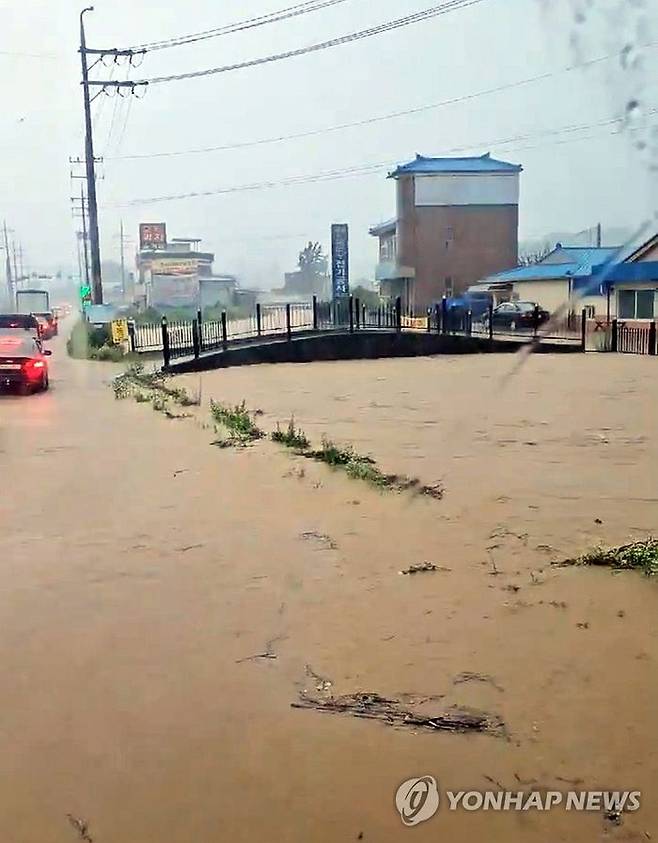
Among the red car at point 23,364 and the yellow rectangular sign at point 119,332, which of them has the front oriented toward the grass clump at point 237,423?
the yellow rectangular sign

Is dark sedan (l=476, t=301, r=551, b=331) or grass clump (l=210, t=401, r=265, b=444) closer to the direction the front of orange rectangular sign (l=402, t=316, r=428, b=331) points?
the grass clump

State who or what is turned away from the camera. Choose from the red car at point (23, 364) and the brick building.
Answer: the red car

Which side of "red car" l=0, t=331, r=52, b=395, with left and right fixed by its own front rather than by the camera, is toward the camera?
back

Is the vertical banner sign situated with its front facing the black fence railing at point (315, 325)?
yes

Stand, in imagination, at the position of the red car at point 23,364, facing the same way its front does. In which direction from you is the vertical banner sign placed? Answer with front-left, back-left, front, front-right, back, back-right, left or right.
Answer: front-right

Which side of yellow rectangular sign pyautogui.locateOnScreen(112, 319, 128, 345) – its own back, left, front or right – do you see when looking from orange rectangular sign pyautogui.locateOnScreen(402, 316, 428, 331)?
left

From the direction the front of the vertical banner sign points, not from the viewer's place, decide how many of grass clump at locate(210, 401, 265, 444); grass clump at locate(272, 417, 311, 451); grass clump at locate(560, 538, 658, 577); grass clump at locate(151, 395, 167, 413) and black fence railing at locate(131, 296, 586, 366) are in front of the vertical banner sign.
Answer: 5
